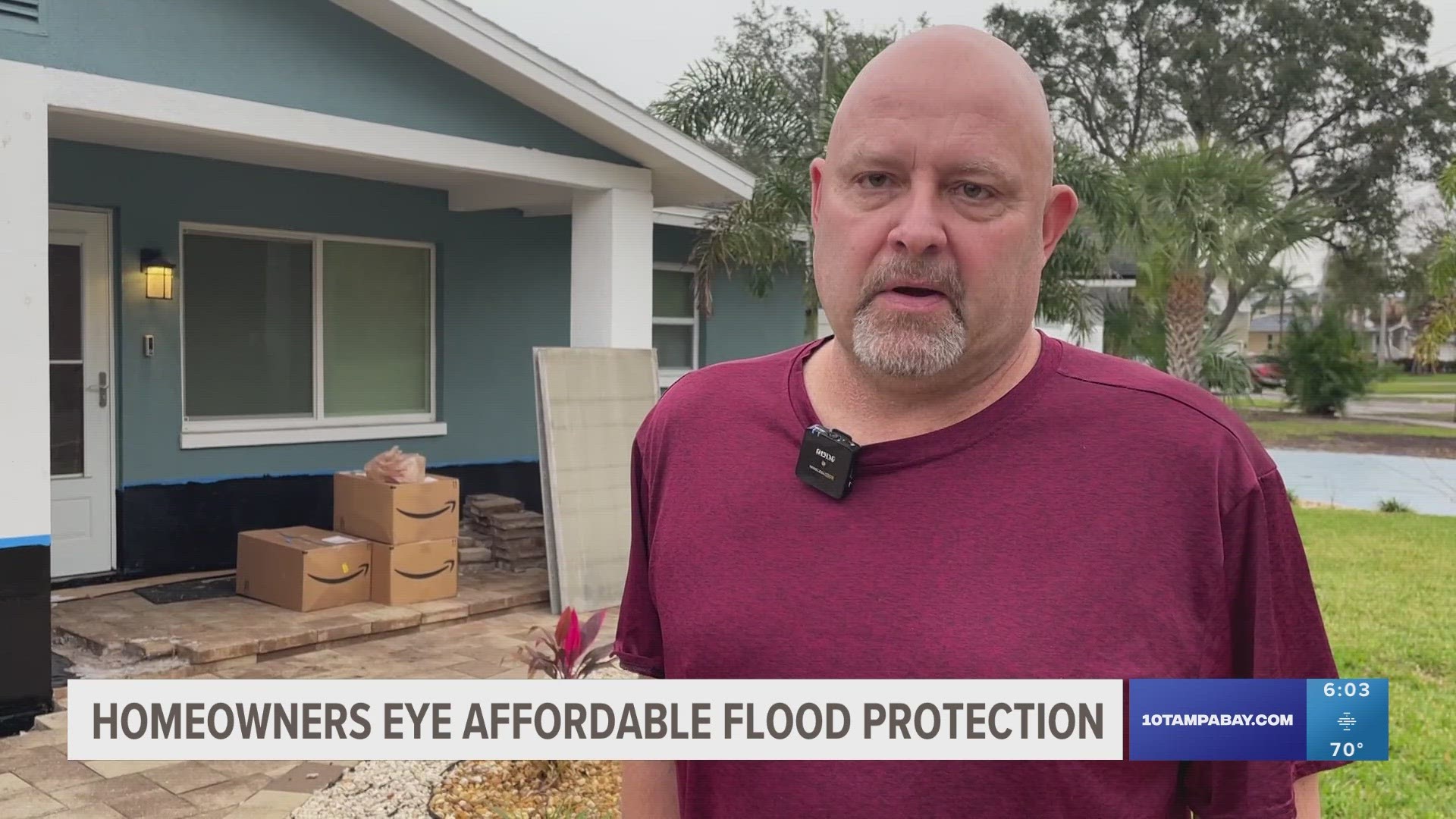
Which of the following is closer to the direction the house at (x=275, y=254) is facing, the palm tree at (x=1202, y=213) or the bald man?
the bald man

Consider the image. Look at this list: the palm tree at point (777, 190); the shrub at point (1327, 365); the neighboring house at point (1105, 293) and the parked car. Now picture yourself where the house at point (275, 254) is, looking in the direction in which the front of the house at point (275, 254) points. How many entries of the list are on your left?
4

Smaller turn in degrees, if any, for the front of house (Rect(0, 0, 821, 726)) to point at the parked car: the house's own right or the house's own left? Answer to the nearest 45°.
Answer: approximately 90° to the house's own left

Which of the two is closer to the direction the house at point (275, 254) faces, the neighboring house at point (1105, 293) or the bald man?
the bald man

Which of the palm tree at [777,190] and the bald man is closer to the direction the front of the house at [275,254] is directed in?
the bald man

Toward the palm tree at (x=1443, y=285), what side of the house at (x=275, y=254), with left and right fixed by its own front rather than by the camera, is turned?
left

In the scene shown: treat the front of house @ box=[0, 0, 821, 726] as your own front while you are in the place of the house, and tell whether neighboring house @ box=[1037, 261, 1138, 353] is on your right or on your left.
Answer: on your left

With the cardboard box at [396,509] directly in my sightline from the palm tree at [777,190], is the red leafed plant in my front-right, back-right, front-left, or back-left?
front-left

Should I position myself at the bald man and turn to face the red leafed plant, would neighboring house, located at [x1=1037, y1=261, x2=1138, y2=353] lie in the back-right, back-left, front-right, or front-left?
front-right

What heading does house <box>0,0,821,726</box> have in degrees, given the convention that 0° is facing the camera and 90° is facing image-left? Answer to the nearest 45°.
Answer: approximately 315°

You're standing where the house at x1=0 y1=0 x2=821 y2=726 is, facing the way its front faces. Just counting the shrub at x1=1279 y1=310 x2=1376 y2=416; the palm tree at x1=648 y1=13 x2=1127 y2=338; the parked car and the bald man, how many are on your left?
3

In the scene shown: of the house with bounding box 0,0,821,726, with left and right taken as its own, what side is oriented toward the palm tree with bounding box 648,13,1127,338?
left

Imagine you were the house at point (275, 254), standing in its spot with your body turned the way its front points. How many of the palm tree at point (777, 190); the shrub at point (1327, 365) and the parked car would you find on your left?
3

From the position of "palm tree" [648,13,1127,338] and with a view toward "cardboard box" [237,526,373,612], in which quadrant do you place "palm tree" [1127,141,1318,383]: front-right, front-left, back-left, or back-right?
back-left
